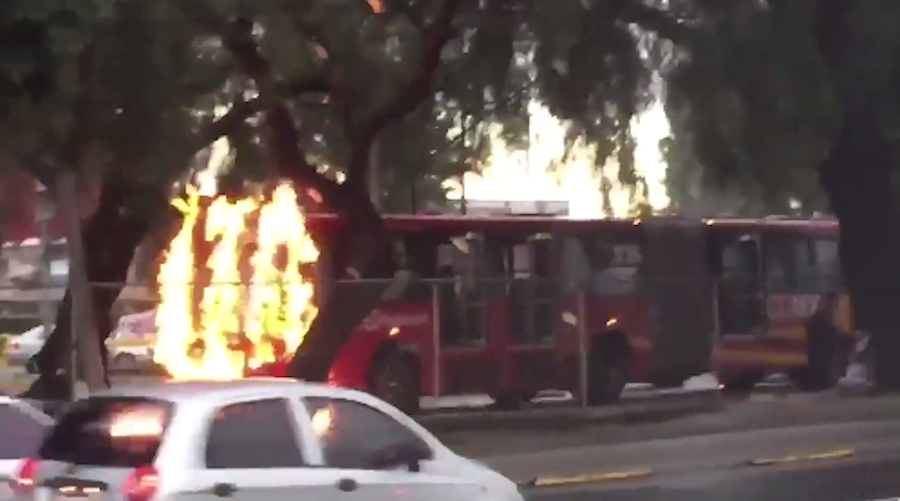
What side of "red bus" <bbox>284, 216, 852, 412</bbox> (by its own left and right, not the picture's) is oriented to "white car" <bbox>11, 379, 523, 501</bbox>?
left

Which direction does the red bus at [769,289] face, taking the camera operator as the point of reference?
facing to the left of the viewer

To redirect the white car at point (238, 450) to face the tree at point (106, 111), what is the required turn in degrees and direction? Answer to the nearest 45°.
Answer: approximately 45° to its left

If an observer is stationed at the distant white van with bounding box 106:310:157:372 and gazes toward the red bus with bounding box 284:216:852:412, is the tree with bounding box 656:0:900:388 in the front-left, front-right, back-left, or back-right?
front-right

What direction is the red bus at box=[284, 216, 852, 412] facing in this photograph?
to the viewer's left

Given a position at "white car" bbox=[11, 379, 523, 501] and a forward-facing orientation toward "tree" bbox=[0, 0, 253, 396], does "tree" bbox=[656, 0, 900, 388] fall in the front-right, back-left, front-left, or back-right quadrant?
front-right

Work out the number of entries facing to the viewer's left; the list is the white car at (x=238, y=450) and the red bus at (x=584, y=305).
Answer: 1

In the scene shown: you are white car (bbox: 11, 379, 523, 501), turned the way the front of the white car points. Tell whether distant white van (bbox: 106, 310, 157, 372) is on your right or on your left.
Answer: on your left
